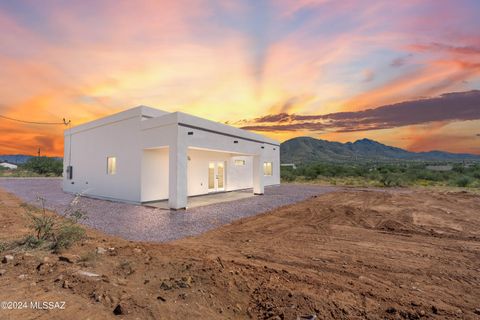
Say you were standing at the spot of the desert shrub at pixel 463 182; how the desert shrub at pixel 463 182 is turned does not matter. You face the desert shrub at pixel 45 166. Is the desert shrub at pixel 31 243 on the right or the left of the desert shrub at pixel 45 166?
left

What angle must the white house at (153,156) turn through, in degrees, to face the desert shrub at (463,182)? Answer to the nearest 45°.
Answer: approximately 45° to its left

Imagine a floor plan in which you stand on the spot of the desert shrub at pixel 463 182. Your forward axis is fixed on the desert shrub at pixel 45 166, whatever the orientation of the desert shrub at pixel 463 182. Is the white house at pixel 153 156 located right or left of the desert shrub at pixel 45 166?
left

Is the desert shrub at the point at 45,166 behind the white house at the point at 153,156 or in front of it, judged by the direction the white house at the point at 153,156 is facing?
behind

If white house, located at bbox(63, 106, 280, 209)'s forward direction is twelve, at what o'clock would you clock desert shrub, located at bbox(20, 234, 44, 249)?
The desert shrub is roughly at 2 o'clock from the white house.

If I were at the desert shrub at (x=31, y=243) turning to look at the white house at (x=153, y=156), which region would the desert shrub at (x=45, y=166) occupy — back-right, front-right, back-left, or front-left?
front-left

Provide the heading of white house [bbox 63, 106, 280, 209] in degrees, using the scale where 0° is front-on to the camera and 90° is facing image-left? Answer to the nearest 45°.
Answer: approximately 315°

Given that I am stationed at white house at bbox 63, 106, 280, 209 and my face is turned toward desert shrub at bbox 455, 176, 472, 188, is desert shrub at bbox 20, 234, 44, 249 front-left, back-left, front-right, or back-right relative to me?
back-right
